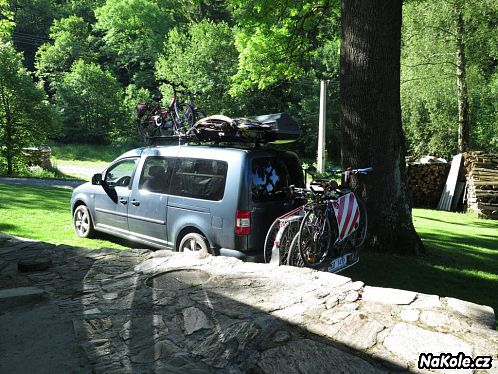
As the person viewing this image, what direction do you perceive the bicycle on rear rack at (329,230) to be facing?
facing away from the viewer and to the right of the viewer

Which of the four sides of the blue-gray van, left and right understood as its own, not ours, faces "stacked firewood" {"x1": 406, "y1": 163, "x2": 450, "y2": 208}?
right

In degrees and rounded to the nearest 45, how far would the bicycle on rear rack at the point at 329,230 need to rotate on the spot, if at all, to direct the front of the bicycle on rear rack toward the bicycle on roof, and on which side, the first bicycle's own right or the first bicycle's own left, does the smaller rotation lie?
approximately 90° to the first bicycle's own left

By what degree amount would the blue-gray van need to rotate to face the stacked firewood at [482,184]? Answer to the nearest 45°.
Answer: approximately 90° to its right

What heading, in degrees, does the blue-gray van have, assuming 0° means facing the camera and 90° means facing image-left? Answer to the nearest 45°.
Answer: approximately 135°
